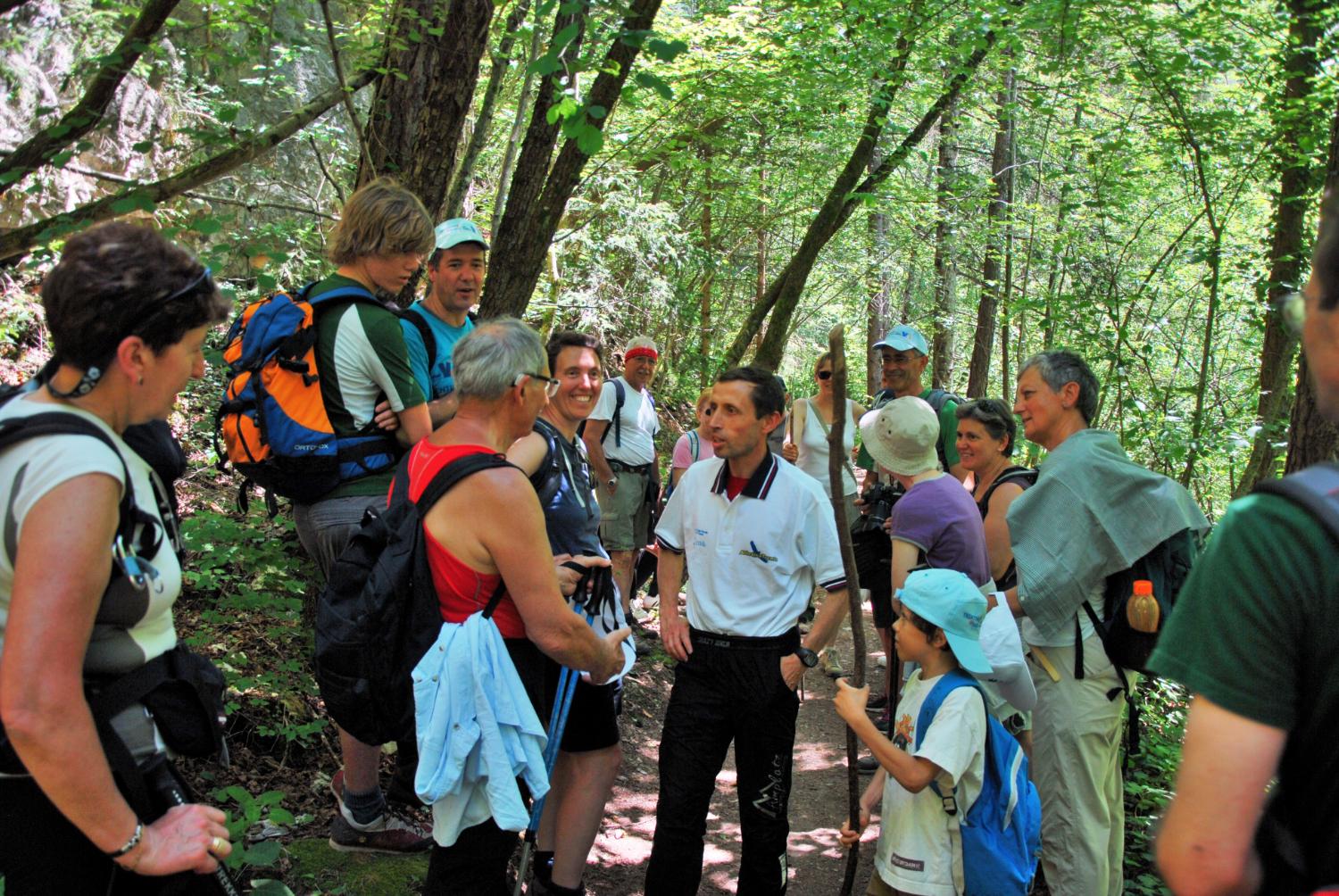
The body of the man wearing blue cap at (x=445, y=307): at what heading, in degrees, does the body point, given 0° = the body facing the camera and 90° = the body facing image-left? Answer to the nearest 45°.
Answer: approximately 315°

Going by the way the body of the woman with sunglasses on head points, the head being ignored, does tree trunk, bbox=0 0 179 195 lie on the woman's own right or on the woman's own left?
on the woman's own left

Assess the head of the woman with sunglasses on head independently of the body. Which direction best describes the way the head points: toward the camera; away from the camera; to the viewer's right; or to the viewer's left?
to the viewer's right

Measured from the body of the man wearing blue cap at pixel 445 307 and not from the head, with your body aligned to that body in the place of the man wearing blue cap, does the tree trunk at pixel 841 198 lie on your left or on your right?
on your left

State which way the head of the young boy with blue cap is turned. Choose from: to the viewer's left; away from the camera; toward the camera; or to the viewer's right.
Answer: to the viewer's left

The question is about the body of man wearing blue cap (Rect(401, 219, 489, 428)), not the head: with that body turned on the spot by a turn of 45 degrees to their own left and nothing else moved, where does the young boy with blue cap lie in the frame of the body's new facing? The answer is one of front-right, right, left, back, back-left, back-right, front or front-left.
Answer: front-right

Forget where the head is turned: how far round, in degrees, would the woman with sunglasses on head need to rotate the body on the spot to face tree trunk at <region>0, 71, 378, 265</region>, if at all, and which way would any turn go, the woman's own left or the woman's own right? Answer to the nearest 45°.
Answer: approximately 90° to the woman's own left

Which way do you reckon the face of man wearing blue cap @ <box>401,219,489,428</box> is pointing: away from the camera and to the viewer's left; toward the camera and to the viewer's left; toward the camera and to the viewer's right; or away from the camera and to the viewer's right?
toward the camera and to the viewer's right

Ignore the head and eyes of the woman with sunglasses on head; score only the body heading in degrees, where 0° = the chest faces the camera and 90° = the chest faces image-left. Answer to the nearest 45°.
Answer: approximately 270°

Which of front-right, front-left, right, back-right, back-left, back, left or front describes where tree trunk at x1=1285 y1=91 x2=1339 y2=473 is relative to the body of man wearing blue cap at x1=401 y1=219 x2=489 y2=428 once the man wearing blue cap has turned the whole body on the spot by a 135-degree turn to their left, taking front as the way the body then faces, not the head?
right

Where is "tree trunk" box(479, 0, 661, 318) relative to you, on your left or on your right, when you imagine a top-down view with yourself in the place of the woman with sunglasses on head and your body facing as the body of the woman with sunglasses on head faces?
on your left

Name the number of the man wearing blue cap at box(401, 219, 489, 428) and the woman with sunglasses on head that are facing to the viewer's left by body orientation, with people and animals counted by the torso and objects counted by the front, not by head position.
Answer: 0

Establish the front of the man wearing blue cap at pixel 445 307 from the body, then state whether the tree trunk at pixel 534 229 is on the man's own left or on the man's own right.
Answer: on the man's own left
